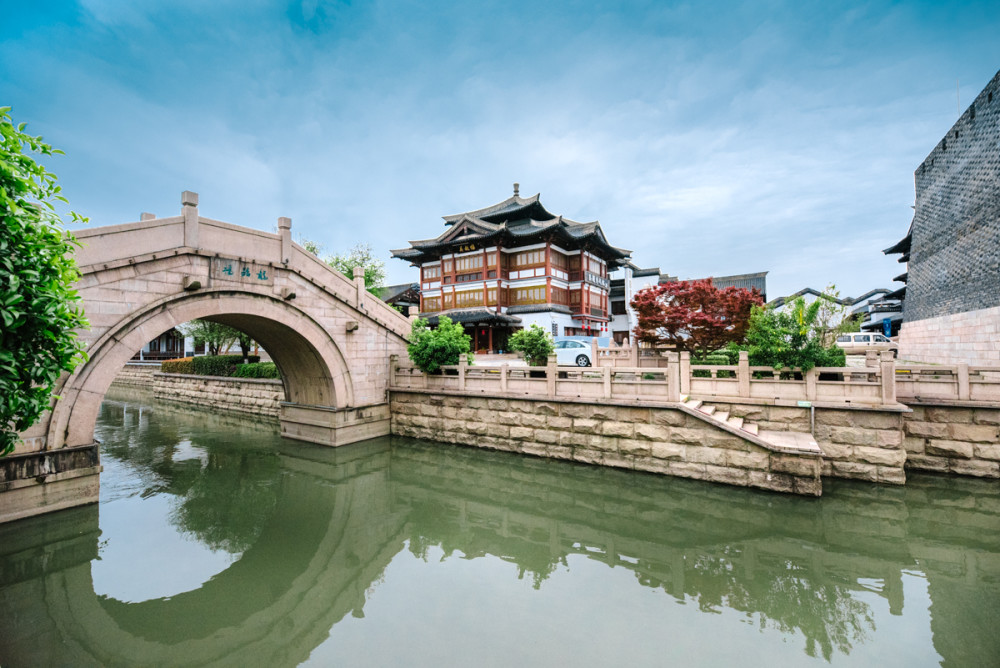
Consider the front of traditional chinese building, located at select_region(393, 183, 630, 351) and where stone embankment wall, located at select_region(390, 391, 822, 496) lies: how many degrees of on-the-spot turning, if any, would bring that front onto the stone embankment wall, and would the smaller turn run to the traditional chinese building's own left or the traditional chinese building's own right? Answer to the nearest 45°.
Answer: approximately 45° to the traditional chinese building's own left

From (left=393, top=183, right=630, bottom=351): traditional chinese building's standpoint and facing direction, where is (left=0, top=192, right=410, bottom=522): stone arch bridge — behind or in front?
in front

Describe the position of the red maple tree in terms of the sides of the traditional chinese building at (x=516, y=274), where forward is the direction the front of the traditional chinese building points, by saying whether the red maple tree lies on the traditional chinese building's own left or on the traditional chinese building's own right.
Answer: on the traditional chinese building's own left

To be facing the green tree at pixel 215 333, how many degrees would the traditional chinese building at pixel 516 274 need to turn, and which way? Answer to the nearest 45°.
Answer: approximately 45° to its right

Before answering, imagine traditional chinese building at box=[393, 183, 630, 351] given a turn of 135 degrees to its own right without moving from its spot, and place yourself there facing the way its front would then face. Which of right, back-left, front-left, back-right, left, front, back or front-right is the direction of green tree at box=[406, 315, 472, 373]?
back

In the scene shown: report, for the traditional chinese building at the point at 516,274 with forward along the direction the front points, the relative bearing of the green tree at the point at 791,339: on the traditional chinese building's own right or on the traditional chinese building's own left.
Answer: on the traditional chinese building's own left

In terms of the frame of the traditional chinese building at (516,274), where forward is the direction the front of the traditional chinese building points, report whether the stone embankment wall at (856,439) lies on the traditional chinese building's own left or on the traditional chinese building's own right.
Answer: on the traditional chinese building's own left

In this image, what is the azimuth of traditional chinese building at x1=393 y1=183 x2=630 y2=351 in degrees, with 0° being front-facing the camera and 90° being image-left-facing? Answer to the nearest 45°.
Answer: approximately 45°
